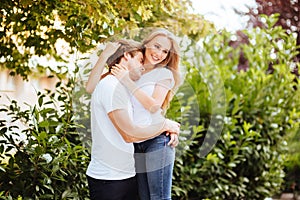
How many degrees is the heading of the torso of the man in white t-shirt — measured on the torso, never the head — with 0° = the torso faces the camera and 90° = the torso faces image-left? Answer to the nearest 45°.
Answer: approximately 270°

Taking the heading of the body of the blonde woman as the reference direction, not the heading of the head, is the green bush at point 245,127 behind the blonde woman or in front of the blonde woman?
behind

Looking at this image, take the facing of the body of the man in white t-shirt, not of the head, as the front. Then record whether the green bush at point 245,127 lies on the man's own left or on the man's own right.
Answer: on the man's own left

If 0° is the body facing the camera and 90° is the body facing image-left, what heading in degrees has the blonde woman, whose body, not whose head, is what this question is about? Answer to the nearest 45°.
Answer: approximately 45°
